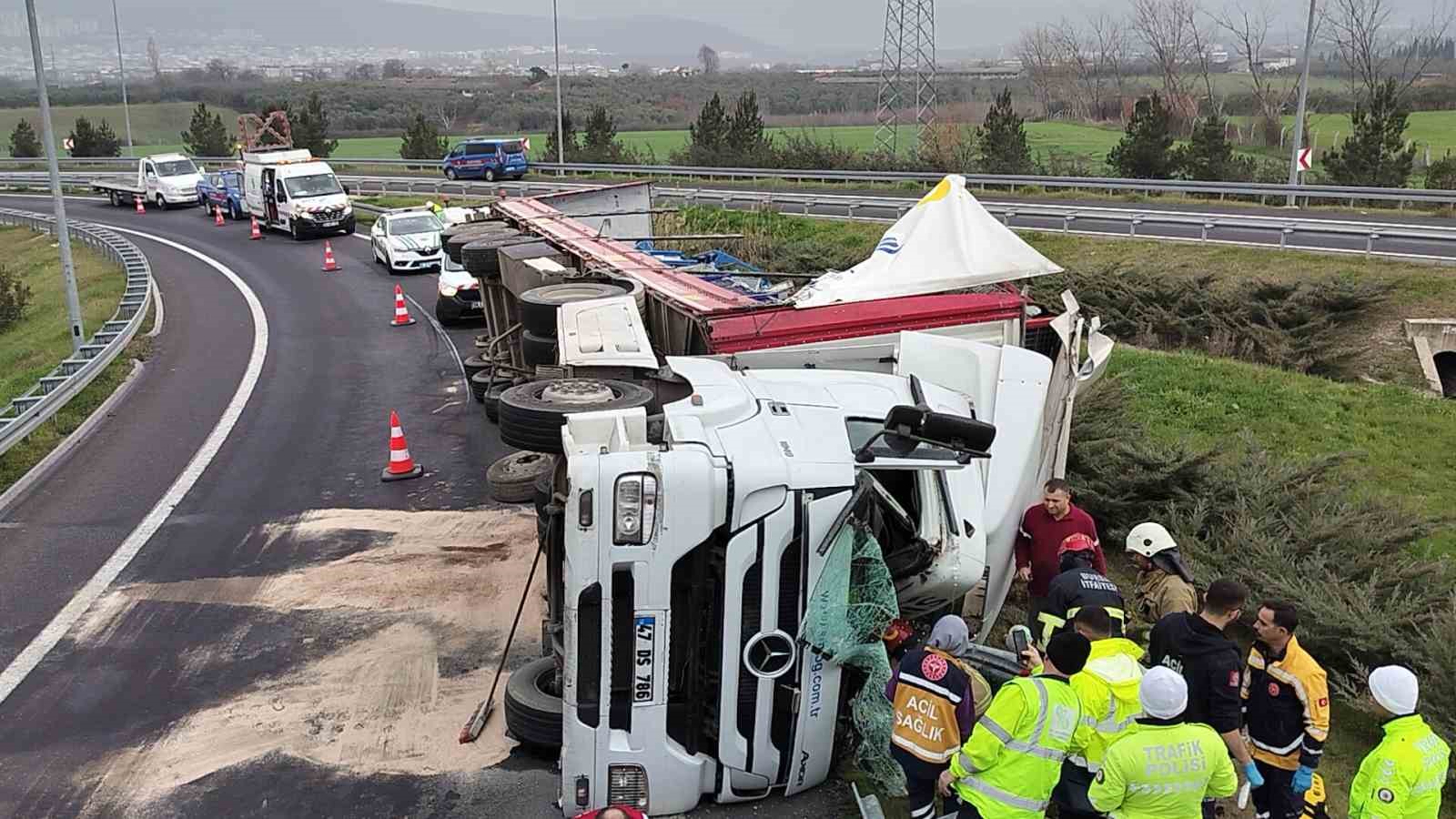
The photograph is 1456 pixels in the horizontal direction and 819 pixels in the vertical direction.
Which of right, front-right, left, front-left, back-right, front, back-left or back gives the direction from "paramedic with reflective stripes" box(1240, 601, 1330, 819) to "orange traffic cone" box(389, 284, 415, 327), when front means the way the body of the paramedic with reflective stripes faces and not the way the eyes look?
right

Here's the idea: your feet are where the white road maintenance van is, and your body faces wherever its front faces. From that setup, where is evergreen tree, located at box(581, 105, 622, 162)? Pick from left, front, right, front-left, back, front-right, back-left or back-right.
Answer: left

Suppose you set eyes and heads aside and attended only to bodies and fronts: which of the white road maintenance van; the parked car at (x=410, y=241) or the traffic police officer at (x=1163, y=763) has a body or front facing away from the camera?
the traffic police officer

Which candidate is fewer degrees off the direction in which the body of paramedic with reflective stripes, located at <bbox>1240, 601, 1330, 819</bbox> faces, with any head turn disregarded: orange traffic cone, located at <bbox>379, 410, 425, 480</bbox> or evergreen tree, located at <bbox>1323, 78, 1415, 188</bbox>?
the orange traffic cone

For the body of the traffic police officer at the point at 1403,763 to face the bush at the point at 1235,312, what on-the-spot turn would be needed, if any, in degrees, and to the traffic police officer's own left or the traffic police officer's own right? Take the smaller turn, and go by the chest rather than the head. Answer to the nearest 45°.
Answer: approximately 45° to the traffic police officer's own right

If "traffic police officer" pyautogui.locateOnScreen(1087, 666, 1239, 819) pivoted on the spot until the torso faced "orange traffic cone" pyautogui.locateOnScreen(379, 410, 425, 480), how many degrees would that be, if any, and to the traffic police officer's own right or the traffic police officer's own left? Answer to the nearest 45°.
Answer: approximately 45° to the traffic police officer's own left

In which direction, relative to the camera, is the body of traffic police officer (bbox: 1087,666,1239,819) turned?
away from the camera

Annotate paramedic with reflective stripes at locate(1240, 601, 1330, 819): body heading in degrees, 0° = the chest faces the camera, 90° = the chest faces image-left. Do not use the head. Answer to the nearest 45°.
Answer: approximately 45°

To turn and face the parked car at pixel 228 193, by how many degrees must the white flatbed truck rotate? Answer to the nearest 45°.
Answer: approximately 45° to its right

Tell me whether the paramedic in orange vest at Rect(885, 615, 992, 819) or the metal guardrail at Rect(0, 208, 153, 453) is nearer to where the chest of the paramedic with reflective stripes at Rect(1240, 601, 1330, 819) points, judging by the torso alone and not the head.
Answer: the paramedic in orange vest

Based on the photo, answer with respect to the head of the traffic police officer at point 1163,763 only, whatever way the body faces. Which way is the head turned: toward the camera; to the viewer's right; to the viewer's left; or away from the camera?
away from the camera

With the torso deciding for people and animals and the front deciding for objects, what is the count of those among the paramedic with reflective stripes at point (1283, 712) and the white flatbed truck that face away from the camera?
0

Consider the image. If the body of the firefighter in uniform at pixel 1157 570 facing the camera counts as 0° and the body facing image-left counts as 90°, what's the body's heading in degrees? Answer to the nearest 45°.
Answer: approximately 90°

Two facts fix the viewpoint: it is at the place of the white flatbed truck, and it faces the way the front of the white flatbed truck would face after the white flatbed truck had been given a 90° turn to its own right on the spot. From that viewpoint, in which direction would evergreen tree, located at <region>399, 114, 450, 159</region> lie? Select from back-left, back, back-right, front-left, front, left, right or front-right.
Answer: back

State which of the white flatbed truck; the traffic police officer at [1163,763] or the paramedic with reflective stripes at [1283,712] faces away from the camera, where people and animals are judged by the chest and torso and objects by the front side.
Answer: the traffic police officer

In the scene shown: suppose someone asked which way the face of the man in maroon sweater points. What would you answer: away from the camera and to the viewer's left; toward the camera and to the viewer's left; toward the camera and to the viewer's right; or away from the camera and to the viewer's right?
toward the camera and to the viewer's left

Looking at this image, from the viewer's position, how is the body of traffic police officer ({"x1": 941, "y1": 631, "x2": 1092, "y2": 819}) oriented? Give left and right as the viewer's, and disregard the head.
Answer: facing away from the viewer and to the left of the viewer
